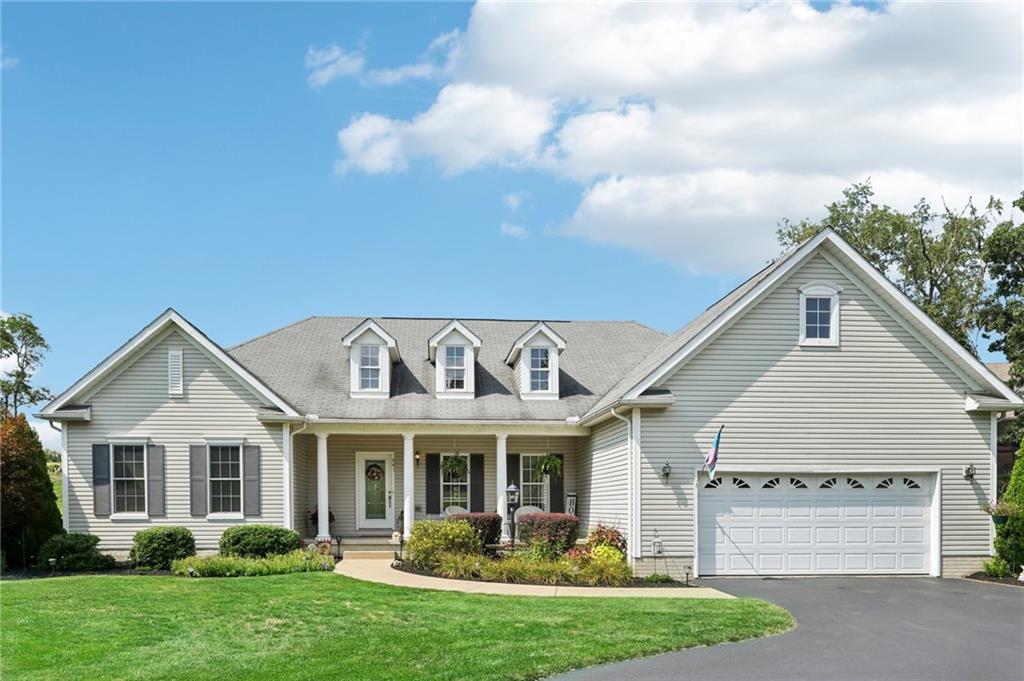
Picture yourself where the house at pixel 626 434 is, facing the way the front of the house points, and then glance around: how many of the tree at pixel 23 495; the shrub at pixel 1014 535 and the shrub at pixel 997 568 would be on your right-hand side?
1

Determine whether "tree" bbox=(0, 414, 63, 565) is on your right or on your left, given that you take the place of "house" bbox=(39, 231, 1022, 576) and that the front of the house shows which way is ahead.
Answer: on your right

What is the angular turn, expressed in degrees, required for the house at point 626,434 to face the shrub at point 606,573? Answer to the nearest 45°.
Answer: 0° — it already faces it

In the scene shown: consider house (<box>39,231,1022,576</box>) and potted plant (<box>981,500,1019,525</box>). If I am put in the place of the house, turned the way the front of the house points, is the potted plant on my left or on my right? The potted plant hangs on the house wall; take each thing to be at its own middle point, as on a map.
on my left

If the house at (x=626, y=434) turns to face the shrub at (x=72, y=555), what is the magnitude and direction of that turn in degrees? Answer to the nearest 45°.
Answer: approximately 90° to its right

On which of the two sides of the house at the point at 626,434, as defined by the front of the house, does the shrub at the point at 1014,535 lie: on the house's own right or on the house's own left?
on the house's own left

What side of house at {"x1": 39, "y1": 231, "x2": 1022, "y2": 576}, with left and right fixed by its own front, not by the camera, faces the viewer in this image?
front

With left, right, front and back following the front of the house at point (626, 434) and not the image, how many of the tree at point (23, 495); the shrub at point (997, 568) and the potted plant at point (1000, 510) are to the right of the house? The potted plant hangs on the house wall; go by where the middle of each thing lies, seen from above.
1

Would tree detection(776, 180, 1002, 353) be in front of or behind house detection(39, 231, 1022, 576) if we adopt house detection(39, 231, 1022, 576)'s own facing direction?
behind
